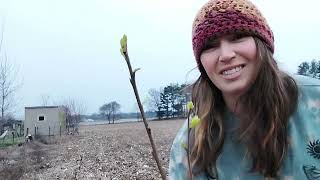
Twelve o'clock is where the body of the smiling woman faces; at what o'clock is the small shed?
The small shed is roughly at 5 o'clock from the smiling woman.

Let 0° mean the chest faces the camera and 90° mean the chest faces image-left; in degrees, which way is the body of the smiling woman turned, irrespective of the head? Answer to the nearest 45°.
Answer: approximately 0°
